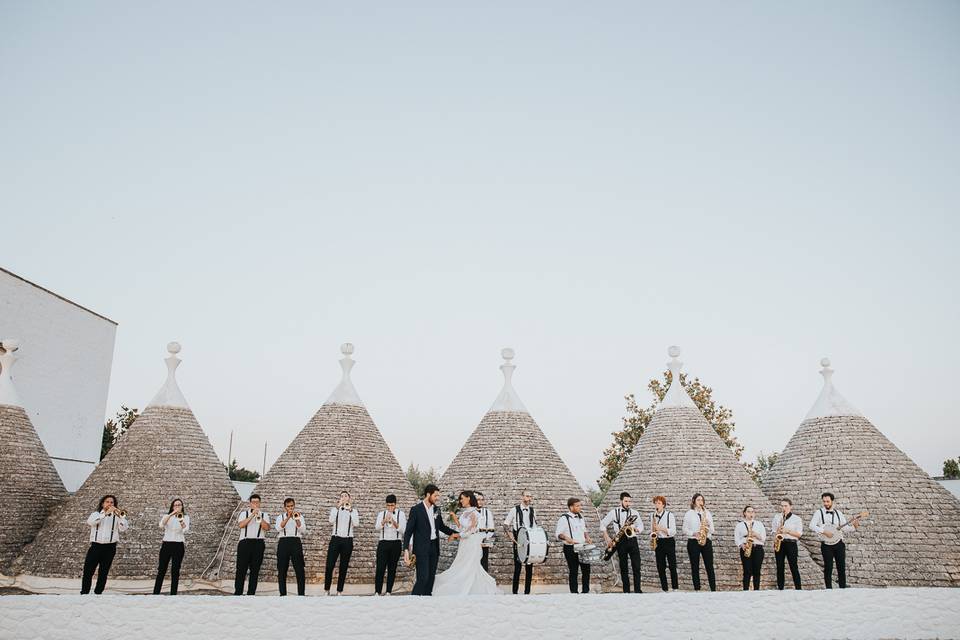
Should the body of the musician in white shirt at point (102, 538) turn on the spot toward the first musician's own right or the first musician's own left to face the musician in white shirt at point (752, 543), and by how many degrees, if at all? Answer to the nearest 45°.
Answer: approximately 90° to the first musician's own left

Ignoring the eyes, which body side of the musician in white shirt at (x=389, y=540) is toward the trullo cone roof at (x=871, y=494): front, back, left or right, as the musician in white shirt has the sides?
left

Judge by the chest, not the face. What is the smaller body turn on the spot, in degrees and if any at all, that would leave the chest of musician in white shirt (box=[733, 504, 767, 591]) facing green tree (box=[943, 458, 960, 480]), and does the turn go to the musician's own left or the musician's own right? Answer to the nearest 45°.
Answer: approximately 180°

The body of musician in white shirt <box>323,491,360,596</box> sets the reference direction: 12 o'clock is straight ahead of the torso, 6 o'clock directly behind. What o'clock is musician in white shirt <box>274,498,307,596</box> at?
musician in white shirt <box>274,498,307,596</box> is roughly at 3 o'clock from musician in white shirt <box>323,491,360,596</box>.

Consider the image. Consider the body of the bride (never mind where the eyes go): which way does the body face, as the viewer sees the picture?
to the viewer's left

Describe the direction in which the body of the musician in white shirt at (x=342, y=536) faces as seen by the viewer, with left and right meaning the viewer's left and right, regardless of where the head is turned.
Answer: facing the viewer

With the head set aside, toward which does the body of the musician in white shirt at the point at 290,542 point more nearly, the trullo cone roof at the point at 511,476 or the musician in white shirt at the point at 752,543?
the musician in white shirt

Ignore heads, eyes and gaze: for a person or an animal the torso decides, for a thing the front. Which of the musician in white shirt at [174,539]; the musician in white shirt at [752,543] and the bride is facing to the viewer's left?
the bride

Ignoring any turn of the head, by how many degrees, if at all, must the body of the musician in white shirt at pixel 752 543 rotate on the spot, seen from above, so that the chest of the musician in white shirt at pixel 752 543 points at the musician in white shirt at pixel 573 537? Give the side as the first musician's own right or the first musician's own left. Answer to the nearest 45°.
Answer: approximately 45° to the first musician's own right

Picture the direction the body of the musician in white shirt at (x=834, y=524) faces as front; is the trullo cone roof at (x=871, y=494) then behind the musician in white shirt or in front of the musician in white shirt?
behind

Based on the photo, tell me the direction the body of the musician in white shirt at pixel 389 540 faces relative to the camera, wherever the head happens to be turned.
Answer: toward the camera

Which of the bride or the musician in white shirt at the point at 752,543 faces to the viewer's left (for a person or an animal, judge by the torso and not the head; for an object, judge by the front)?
the bride

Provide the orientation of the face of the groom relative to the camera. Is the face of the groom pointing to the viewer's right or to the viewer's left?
to the viewer's right

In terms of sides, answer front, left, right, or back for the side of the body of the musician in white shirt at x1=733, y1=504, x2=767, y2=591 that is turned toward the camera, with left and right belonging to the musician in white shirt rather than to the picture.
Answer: front

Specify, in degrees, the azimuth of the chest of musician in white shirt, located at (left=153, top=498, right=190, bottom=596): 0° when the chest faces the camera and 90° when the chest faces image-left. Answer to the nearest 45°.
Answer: approximately 0°

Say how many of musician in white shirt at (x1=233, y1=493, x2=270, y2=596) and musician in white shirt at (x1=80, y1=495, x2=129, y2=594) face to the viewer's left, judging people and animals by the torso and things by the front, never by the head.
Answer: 0

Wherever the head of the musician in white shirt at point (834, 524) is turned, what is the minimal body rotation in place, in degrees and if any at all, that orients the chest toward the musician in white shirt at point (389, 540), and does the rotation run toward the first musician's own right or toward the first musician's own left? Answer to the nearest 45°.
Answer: approximately 45° to the first musician's own right
